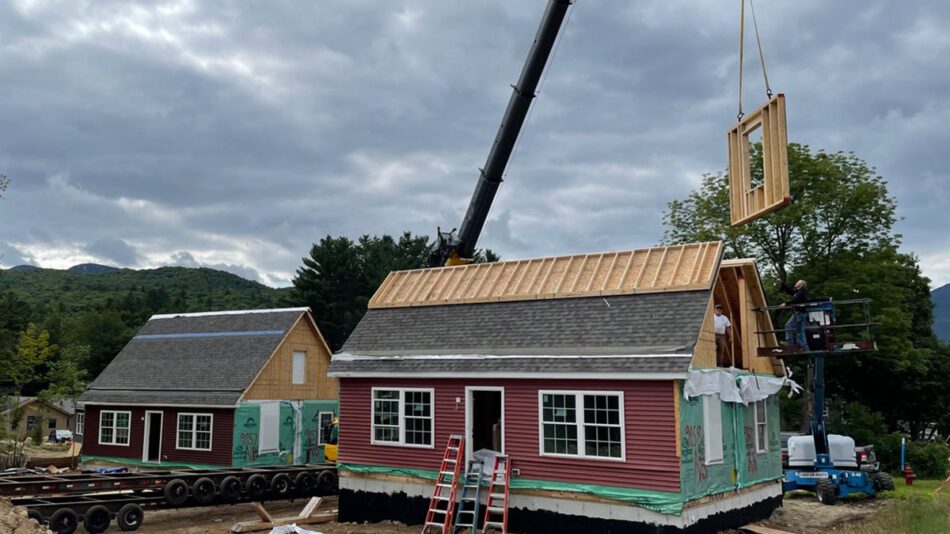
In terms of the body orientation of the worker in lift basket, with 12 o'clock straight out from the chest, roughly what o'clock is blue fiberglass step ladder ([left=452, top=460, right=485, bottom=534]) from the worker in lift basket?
The blue fiberglass step ladder is roughly at 11 o'clock from the worker in lift basket.

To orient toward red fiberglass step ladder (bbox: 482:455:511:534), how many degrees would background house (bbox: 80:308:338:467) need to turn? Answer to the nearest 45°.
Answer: approximately 45° to its left

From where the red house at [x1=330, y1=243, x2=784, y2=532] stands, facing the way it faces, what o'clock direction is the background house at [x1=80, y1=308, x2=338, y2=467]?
The background house is roughly at 3 o'clock from the red house.

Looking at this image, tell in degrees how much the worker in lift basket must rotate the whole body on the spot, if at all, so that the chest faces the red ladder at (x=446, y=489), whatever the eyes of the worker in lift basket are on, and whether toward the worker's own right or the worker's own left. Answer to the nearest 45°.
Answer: approximately 45° to the worker's own left

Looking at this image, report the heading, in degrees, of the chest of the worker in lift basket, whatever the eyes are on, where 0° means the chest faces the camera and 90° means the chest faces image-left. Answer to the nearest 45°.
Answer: approximately 90°

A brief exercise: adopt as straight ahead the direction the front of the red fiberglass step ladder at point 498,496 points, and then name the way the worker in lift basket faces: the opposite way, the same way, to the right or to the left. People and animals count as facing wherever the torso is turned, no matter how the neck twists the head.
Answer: to the right

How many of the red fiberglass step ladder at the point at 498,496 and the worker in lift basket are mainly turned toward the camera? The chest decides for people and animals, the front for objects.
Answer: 1
